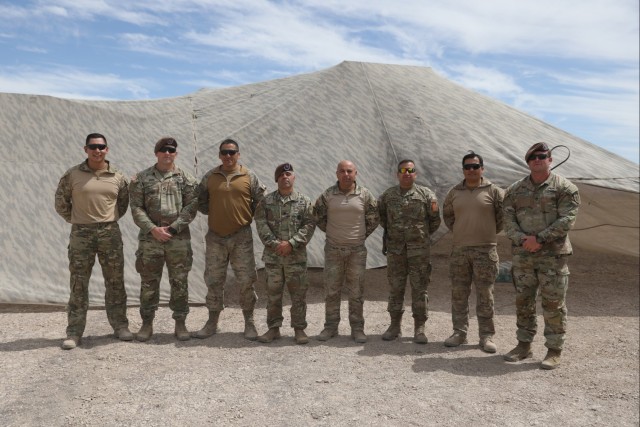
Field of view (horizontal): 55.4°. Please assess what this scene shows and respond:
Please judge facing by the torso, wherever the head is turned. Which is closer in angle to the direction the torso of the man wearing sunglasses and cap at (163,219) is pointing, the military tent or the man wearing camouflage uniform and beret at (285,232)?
the man wearing camouflage uniform and beret

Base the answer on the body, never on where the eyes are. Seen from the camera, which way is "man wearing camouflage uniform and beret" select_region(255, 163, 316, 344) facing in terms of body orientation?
toward the camera

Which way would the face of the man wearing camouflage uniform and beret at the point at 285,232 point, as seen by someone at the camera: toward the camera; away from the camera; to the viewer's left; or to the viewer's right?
toward the camera

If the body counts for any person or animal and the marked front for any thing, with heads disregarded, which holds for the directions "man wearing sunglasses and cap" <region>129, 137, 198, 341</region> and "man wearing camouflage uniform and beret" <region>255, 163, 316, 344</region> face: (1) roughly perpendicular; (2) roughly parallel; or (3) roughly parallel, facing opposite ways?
roughly parallel

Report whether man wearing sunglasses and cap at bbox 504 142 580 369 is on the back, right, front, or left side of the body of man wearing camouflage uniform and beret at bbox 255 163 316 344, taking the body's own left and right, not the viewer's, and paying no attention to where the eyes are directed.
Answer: left

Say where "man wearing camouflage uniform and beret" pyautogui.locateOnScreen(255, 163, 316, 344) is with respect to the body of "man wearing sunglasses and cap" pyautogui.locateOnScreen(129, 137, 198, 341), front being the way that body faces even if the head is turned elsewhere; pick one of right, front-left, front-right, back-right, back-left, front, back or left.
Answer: left

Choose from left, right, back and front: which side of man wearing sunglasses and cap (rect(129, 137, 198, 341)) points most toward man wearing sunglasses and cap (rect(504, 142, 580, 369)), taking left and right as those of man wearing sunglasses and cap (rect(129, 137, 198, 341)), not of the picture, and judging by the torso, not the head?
left

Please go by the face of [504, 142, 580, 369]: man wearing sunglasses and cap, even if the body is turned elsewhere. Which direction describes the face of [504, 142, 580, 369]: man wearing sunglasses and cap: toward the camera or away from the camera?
toward the camera

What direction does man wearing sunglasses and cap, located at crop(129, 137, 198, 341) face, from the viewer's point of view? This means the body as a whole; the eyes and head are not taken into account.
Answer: toward the camera

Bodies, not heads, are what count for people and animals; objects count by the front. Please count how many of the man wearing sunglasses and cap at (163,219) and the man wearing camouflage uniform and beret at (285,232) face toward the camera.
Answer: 2

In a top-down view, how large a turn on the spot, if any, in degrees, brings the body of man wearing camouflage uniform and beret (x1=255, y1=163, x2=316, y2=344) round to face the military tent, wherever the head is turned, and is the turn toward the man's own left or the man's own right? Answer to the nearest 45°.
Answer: approximately 180°
